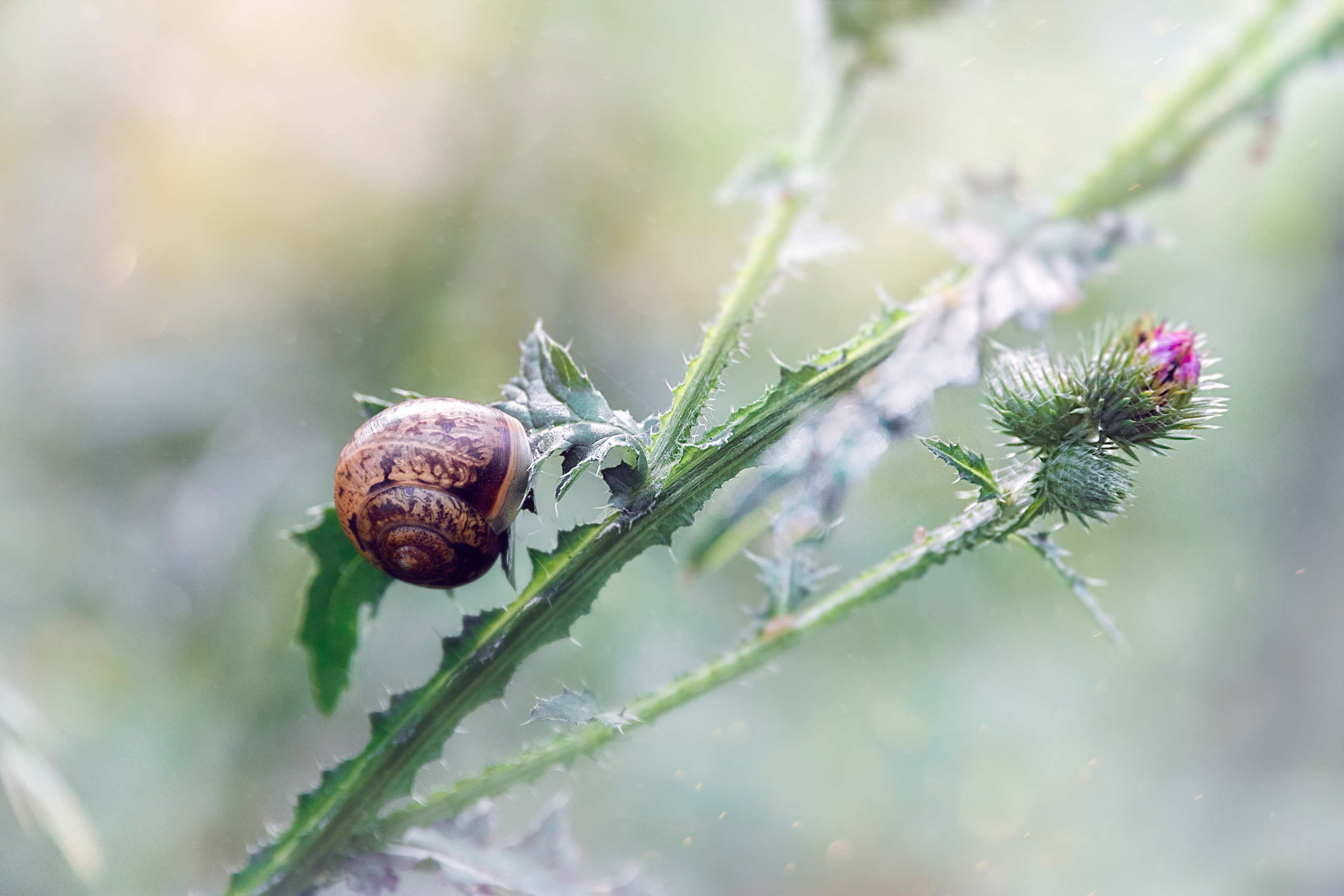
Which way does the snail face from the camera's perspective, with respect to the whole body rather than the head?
to the viewer's right
